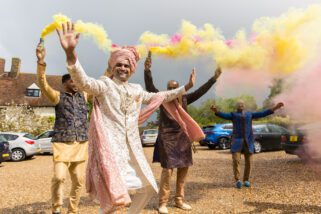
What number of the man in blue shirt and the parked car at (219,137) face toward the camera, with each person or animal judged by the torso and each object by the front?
1

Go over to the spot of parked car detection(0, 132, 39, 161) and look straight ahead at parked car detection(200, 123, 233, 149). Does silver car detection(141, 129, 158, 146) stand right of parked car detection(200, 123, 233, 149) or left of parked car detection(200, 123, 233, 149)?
left
